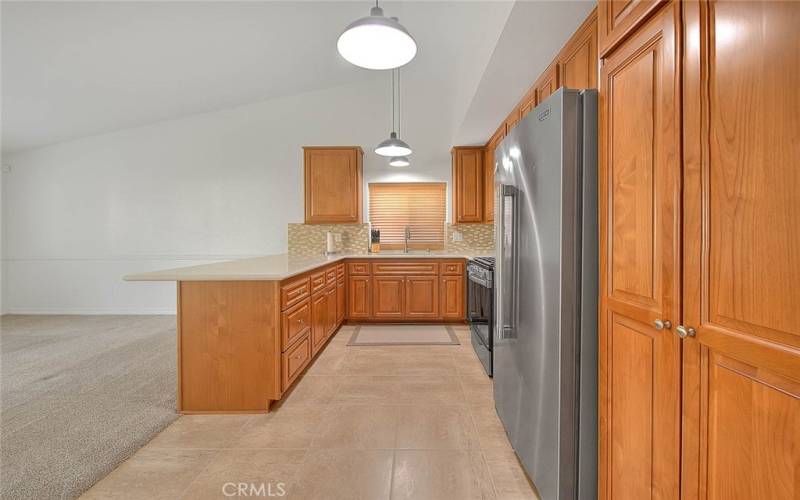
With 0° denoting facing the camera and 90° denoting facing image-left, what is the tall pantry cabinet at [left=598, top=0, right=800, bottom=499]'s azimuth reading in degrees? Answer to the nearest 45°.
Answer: approximately 45°

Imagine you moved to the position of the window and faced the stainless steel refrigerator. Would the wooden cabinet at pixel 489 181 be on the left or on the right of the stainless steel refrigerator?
left

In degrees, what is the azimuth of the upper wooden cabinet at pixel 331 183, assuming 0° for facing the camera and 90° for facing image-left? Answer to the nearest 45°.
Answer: approximately 0°

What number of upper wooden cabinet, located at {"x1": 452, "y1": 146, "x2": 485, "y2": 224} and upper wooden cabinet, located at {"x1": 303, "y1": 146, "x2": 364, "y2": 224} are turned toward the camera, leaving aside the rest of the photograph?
2

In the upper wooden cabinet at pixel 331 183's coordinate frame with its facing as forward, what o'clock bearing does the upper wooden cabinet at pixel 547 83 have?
the upper wooden cabinet at pixel 547 83 is roughly at 11 o'clock from the upper wooden cabinet at pixel 331 183.

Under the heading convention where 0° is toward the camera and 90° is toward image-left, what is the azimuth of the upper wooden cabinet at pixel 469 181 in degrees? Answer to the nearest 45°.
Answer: approximately 0°
